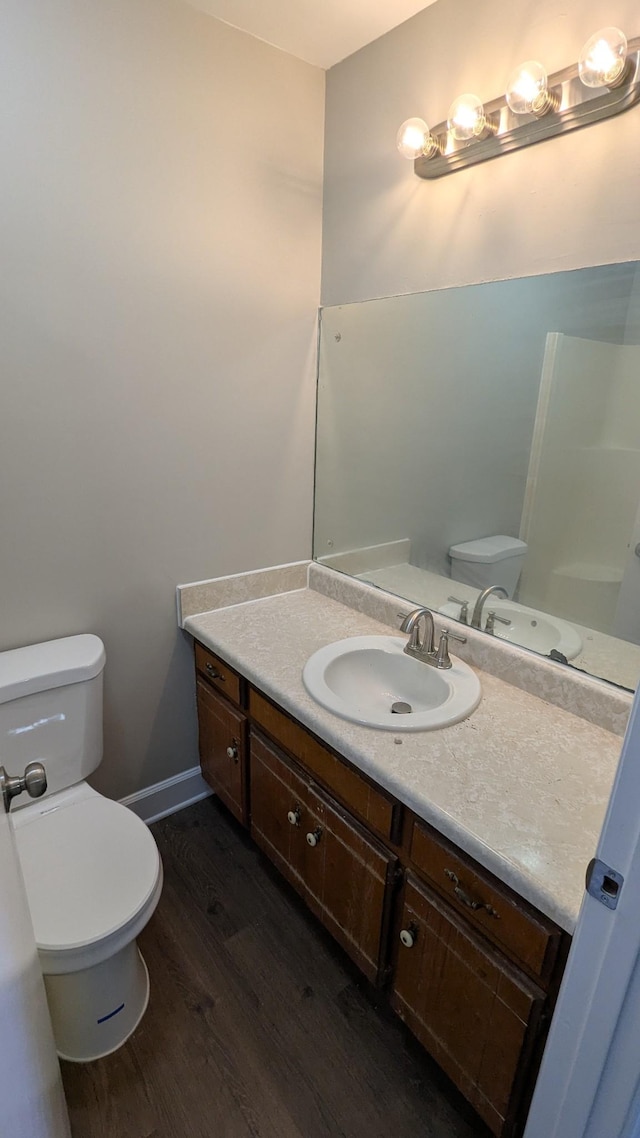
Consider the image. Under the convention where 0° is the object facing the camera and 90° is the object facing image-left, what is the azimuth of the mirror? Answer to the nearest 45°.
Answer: approximately 45°

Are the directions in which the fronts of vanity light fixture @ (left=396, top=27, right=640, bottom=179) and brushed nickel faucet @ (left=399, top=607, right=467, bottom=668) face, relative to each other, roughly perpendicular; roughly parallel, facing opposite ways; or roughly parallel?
roughly parallel

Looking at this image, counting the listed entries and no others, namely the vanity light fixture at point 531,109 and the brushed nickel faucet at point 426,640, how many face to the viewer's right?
0

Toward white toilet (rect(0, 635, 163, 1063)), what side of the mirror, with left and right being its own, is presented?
front

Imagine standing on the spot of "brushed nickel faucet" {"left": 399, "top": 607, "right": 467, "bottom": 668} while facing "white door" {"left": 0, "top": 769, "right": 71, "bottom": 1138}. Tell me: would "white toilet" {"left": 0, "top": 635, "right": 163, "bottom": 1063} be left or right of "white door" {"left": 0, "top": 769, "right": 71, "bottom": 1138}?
right

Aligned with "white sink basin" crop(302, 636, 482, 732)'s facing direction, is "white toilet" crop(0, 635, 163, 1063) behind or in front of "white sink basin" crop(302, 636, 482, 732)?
in front

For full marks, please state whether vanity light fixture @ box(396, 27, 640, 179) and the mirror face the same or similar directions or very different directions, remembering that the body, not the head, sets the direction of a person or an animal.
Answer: same or similar directions
